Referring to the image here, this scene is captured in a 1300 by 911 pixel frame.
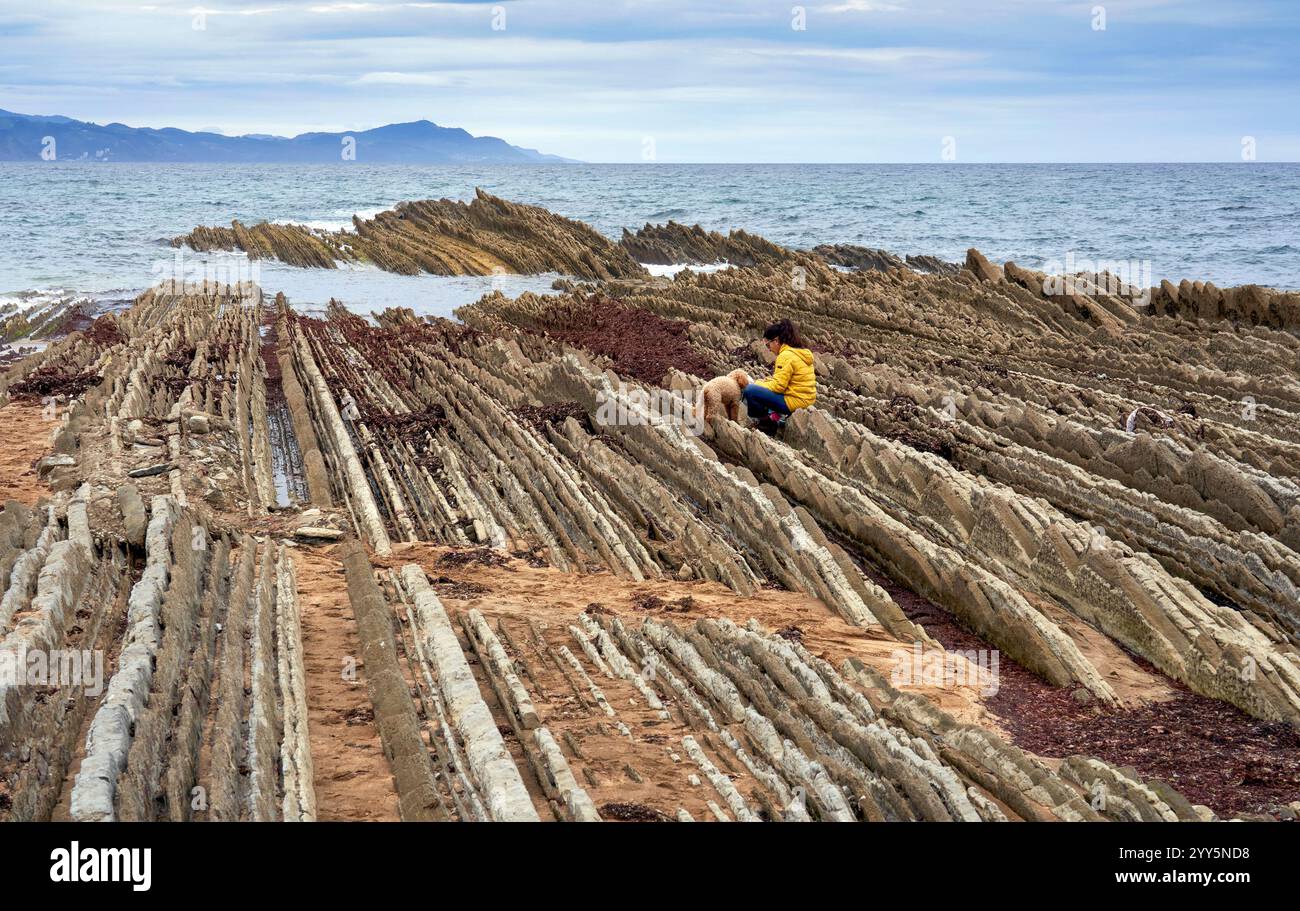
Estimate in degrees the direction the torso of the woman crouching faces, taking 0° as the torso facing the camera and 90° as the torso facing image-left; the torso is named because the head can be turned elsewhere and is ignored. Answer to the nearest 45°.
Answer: approximately 90°

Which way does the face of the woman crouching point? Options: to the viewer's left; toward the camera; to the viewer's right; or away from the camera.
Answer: to the viewer's left
